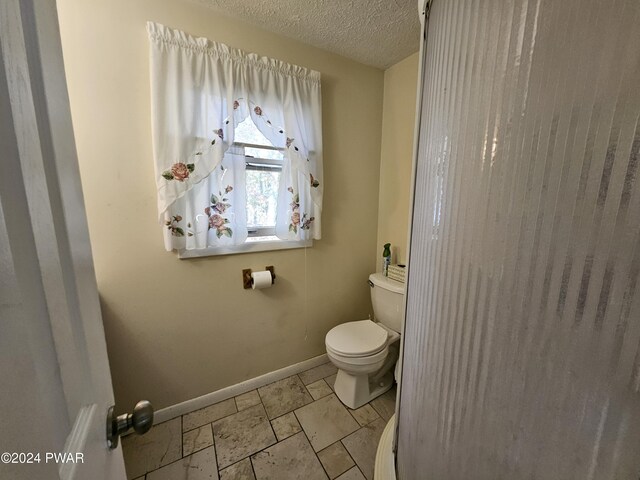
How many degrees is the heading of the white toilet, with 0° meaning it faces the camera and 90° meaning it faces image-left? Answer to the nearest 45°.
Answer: approximately 45°

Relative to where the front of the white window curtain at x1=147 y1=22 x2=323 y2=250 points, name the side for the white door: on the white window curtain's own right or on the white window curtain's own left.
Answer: on the white window curtain's own right

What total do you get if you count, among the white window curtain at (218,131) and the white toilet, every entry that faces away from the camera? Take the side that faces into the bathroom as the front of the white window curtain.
0

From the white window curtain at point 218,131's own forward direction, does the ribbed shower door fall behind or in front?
in front

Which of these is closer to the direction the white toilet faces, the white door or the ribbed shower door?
the white door
